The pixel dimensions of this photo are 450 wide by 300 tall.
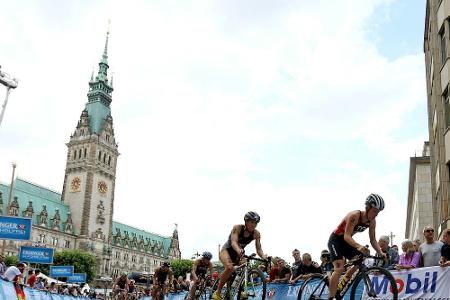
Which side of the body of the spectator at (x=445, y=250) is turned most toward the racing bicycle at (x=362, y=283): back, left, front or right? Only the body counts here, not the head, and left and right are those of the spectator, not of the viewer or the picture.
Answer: front

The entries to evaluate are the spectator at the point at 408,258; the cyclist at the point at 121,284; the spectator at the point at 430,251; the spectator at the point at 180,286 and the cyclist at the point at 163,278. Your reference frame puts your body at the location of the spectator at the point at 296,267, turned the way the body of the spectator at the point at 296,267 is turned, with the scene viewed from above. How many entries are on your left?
2

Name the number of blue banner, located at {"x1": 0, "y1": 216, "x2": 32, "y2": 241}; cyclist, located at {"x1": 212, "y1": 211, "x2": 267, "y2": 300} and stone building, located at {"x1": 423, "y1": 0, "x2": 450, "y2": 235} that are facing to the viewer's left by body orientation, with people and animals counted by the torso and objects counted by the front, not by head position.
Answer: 1

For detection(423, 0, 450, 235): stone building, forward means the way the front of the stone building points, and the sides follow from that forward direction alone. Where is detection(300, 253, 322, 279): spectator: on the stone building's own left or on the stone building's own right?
on the stone building's own left

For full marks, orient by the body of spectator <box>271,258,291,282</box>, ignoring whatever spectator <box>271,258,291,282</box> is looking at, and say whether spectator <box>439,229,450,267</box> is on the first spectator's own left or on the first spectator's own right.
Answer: on the first spectator's own left

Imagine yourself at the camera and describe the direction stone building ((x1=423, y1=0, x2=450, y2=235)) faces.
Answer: facing to the left of the viewer

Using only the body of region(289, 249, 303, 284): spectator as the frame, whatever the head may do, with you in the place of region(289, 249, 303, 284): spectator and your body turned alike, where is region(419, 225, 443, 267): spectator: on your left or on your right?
on your left
